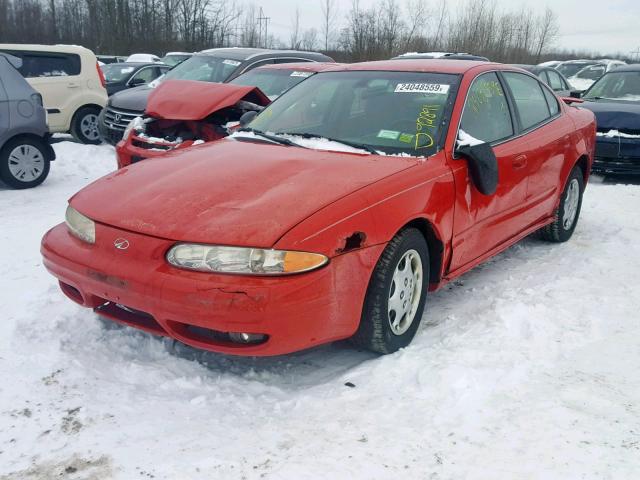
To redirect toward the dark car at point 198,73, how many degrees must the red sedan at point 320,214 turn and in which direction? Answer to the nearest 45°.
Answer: approximately 135° to its right

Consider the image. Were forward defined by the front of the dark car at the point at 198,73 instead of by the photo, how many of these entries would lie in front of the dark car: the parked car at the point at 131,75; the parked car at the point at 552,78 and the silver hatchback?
1

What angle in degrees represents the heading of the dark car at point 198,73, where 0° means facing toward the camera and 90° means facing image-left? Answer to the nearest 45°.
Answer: approximately 45°

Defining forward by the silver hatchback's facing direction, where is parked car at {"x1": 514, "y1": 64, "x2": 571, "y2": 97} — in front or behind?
behind

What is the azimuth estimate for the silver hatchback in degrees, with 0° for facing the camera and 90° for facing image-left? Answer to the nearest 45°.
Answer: approximately 90°

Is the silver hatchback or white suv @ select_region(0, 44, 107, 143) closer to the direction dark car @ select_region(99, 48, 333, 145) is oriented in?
the silver hatchback

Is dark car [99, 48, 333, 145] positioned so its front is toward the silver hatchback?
yes

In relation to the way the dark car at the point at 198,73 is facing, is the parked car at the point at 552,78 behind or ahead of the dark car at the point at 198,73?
behind

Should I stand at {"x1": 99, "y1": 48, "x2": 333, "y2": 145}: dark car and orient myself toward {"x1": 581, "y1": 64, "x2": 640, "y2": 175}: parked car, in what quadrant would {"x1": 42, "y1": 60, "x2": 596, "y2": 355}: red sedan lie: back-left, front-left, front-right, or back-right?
front-right

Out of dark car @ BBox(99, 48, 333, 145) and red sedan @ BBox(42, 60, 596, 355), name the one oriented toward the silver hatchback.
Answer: the dark car

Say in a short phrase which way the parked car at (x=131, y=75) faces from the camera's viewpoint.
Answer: facing the viewer and to the left of the viewer

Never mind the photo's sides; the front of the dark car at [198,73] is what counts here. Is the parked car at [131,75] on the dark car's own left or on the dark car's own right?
on the dark car's own right

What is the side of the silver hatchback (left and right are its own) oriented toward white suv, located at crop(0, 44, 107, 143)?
right

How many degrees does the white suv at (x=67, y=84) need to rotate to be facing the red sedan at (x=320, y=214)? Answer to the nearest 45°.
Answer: approximately 90° to its left

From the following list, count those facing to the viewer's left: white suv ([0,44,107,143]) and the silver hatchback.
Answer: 2

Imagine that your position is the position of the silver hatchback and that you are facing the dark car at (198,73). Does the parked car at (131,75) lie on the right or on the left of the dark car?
left
